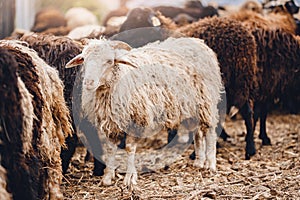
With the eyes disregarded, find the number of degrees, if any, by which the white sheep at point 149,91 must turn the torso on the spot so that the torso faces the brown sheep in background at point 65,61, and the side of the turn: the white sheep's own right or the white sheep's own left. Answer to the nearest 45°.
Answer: approximately 45° to the white sheep's own right

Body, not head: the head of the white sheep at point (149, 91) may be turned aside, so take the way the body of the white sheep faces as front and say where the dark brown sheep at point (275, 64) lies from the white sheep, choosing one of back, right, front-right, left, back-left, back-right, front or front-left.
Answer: back

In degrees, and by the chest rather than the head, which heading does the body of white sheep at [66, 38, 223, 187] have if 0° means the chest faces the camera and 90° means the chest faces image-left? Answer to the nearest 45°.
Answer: approximately 45°

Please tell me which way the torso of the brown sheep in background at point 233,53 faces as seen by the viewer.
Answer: to the viewer's left

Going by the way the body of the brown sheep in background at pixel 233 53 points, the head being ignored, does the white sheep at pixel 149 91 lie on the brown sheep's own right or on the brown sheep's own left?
on the brown sheep's own left

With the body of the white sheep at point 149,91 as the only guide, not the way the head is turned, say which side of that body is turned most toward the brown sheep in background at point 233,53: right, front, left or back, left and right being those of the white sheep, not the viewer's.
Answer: back

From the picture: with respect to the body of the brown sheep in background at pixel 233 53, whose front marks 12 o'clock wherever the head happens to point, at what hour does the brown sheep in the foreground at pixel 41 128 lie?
the brown sheep in the foreground at pixel 41 128 is roughly at 10 o'clock from the brown sheep in background at pixel 233 53.

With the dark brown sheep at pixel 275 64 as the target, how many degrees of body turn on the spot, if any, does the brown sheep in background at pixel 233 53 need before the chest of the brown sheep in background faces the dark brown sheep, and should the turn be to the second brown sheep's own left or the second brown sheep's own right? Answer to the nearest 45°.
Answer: approximately 135° to the second brown sheep's own right
